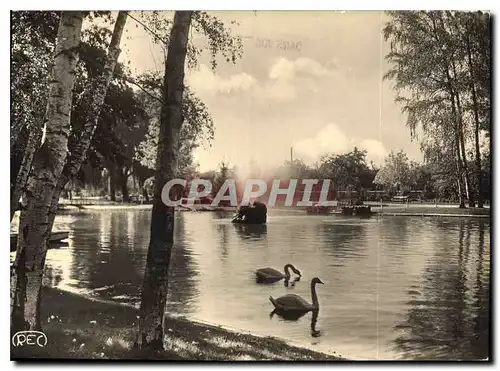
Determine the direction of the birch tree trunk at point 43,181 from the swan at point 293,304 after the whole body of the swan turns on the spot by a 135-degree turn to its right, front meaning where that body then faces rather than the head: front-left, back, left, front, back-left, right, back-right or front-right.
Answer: front-right

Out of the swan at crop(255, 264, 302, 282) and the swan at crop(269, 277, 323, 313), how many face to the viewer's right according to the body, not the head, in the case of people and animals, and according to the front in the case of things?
2

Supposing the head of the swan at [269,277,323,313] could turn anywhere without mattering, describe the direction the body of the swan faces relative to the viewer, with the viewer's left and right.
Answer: facing to the right of the viewer

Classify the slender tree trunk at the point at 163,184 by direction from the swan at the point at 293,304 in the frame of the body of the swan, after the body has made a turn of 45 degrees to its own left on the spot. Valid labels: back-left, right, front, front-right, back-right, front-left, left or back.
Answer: back-left

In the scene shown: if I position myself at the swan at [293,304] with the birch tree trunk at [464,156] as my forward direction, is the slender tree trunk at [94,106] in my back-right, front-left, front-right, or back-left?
back-left

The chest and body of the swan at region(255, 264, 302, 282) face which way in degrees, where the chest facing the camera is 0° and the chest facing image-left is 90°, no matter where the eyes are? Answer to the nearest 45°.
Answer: approximately 270°

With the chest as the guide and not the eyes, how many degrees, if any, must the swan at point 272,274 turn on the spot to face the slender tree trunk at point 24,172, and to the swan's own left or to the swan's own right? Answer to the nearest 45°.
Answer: approximately 180°

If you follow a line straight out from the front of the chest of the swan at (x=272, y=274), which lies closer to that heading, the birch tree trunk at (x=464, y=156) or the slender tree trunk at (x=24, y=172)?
the birch tree trunk

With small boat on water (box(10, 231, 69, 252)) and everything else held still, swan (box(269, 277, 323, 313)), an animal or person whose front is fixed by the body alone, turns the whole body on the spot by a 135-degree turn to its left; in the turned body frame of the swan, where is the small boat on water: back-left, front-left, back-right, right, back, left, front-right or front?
front-left
